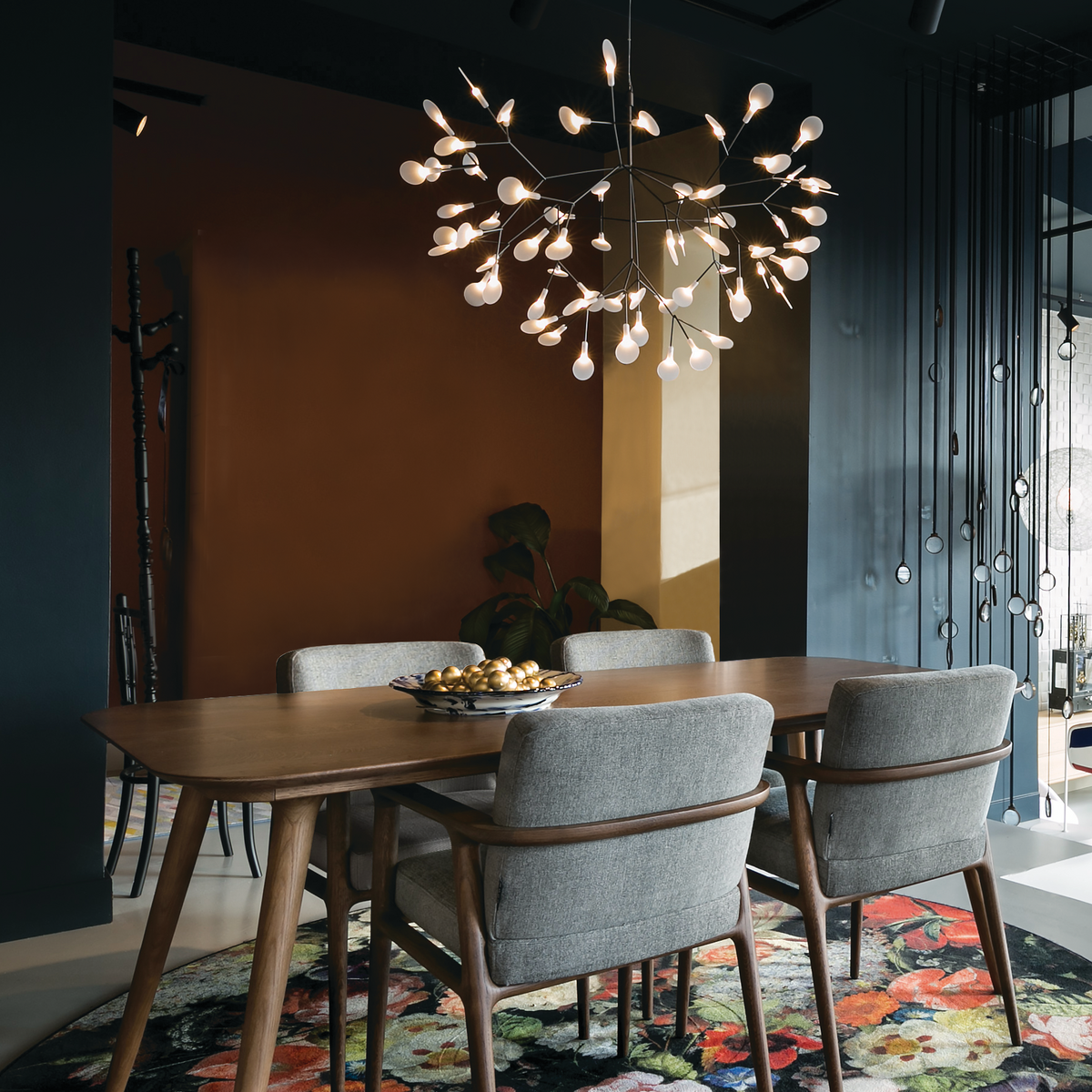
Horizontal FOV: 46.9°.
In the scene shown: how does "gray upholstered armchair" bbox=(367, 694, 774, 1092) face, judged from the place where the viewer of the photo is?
facing away from the viewer and to the left of the viewer

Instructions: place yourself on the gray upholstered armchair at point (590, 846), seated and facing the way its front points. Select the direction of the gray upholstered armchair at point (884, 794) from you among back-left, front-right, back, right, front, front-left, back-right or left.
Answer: right

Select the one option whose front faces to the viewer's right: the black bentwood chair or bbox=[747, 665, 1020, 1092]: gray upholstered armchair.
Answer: the black bentwood chair

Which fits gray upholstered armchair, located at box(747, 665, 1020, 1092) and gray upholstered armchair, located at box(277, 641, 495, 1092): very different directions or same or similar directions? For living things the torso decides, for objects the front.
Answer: very different directions

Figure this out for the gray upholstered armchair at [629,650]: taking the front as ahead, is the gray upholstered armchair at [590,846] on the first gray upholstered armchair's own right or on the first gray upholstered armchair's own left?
on the first gray upholstered armchair's own right

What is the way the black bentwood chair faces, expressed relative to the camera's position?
facing to the right of the viewer

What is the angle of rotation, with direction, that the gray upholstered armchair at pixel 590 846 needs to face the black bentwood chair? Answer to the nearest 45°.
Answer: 0° — it already faces it

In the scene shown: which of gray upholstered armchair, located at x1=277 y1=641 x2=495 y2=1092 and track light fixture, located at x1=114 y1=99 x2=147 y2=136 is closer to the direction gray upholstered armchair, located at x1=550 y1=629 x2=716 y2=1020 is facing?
the gray upholstered armchair

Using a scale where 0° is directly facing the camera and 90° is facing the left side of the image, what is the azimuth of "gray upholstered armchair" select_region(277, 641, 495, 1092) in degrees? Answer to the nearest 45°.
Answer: approximately 315°

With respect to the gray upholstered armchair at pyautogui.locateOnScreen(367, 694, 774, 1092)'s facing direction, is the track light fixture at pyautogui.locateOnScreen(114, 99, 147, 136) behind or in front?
in front

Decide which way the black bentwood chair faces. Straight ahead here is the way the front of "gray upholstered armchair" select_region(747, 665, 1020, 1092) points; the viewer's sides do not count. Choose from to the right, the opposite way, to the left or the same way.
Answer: to the right

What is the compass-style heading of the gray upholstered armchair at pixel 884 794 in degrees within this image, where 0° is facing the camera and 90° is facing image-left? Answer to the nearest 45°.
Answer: approximately 135°

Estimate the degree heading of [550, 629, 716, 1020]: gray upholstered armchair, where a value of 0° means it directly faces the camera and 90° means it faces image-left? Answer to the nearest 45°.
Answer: approximately 315°

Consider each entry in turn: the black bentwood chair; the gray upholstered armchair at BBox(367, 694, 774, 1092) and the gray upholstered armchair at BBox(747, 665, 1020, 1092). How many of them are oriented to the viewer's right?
1

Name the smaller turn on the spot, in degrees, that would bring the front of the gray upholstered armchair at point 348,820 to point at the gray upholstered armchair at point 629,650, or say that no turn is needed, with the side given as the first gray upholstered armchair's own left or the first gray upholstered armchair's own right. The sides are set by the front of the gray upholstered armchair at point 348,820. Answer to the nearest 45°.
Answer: approximately 90° to the first gray upholstered armchair's own left
